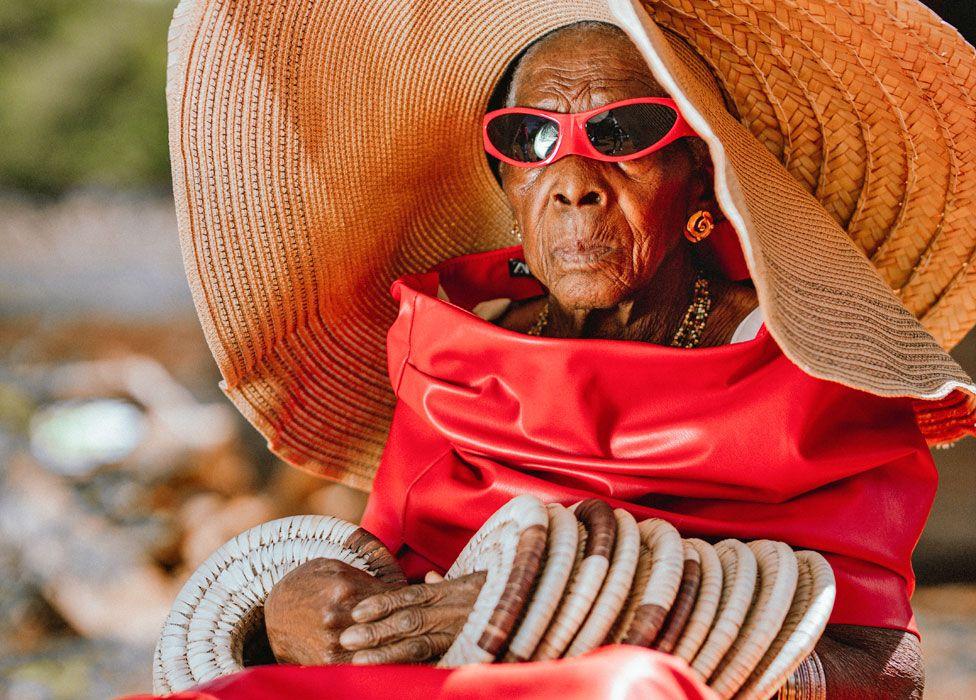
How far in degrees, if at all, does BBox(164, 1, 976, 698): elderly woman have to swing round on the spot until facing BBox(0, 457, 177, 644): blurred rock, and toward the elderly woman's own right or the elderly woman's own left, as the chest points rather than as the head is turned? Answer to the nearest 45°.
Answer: approximately 90° to the elderly woman's own right

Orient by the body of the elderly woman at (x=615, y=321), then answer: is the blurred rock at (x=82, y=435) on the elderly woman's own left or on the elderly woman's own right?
on the elderly woman's own right

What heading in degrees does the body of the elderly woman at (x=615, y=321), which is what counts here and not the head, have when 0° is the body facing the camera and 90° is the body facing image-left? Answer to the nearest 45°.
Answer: approximately 45°
